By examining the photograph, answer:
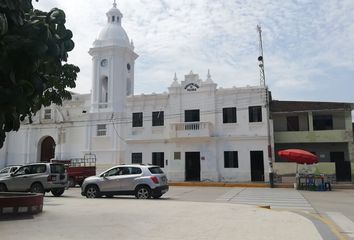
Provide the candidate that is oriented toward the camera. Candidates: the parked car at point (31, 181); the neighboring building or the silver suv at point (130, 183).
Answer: the neighboring building

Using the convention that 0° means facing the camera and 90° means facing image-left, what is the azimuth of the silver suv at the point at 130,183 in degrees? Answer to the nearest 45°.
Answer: approximately 135°

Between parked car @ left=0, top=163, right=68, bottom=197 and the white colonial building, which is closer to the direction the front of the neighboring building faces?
the parked car

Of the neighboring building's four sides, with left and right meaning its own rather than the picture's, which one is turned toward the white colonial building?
right

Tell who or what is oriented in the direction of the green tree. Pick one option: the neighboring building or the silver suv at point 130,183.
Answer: the neighboring building

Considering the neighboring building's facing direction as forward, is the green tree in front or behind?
in front

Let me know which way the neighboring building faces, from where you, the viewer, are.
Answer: facing the viewer

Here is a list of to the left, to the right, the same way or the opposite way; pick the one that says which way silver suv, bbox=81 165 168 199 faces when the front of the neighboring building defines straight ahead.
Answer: to the right

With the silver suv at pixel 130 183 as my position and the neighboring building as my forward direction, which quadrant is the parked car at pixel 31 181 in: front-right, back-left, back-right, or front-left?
back-left

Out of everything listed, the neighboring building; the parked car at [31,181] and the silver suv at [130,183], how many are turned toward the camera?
1

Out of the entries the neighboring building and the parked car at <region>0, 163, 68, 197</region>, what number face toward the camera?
1
